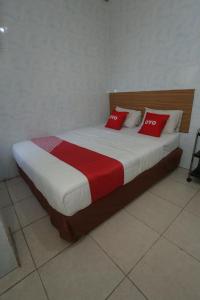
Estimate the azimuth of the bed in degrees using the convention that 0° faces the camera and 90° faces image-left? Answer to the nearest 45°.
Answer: approximately 45°
